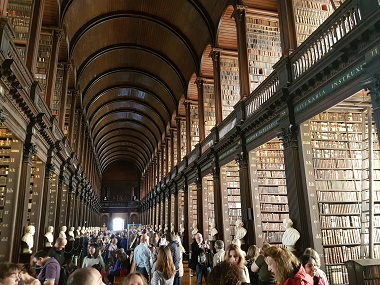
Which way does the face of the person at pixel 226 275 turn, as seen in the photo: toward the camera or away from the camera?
away from the camera

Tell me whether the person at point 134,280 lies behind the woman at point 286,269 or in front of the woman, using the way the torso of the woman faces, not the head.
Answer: in front

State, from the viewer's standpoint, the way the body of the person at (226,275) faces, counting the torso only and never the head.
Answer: away from the camera

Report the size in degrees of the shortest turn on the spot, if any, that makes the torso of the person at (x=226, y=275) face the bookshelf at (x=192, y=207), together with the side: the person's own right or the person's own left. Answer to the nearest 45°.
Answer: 0° — they already face it

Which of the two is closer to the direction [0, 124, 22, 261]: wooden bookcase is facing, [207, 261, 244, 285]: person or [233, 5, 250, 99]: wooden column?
the person

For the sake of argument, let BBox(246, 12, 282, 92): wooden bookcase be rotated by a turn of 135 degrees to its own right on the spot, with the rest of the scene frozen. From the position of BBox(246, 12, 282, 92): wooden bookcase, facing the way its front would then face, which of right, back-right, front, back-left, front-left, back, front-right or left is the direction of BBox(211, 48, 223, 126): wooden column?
front

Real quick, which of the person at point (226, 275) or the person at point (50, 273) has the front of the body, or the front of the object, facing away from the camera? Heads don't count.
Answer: the person at point (226, 275)
